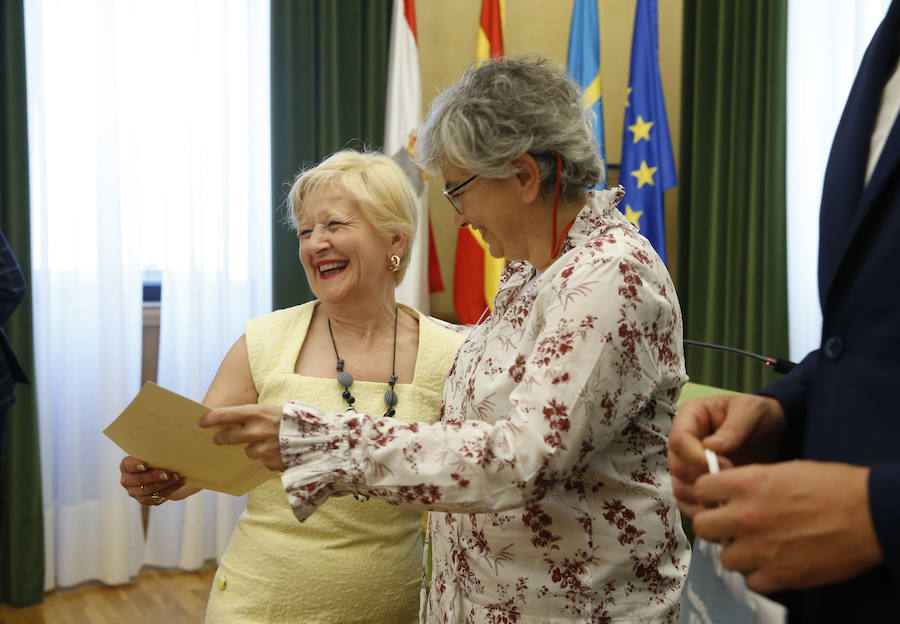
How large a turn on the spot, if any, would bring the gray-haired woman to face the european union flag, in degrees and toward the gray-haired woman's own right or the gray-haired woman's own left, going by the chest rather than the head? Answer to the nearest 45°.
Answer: approximately 90° to the gray-haired woman's own right

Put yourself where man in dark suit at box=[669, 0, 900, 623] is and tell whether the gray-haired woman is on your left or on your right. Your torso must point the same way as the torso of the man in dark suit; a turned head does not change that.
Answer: on your right

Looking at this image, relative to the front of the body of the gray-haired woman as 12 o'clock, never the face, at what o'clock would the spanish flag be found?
The spanish flag is roughly at 3 o'clock from the gray-haired woman.

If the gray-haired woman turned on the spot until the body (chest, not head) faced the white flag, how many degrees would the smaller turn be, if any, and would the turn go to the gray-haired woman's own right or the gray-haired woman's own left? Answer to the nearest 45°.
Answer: approximately 90° to the gray-haired woman's own right

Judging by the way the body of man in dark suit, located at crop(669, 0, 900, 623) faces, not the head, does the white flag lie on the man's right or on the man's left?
on the man's right

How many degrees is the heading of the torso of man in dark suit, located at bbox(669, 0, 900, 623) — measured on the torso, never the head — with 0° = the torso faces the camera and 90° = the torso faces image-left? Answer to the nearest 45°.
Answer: approximately 45°

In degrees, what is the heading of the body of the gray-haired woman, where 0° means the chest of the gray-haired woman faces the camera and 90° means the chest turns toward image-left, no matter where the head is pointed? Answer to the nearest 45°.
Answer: approximately 90°

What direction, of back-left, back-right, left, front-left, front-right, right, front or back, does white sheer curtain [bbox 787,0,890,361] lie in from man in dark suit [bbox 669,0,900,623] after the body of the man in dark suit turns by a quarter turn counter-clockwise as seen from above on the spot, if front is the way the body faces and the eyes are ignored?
back-left
